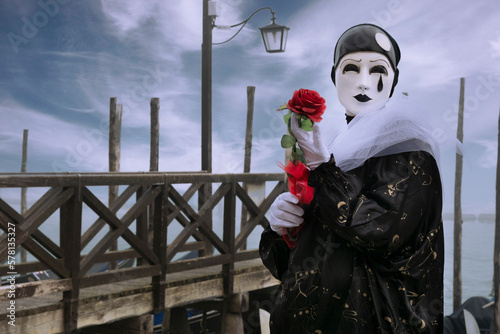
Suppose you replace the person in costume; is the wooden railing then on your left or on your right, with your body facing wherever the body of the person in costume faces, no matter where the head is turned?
on your right

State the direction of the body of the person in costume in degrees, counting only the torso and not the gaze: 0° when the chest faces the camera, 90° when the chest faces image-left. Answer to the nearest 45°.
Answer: approximately 45°

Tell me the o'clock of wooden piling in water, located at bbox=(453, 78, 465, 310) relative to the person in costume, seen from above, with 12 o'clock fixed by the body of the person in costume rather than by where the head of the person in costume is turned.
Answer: The wooden piling in water is roughly at 5 o'clock from the person in costume.

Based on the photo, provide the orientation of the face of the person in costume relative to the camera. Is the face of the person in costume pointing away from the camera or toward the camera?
toward the camera

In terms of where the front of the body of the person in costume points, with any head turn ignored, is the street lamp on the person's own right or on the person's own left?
on the person's own right

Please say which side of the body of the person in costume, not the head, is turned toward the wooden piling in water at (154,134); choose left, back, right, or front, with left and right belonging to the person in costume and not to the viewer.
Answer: right

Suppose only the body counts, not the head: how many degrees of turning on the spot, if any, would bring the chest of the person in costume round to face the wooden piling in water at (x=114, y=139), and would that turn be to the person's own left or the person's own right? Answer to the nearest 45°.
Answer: approximately 90° to the person's own right

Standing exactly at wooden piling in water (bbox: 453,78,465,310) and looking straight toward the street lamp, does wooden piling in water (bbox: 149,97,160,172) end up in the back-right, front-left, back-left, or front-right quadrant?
front-right
